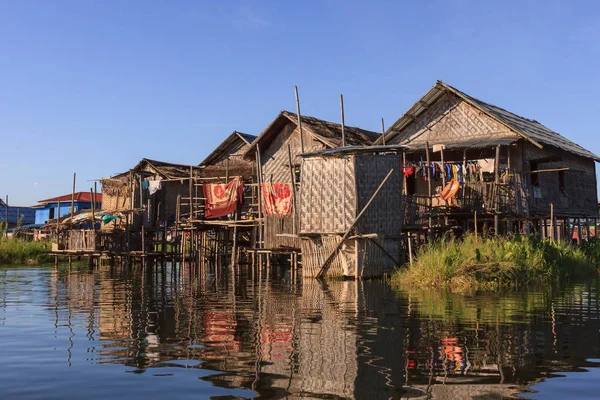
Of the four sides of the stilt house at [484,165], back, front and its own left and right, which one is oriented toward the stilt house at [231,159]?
right

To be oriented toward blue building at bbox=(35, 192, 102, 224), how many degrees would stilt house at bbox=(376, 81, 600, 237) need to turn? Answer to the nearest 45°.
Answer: approximately 90° to its right

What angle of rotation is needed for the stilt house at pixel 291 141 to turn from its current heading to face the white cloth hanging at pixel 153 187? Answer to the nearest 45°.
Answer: approximately 90° to its right

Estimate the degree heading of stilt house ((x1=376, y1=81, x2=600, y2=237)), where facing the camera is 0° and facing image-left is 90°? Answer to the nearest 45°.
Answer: approximately 45°

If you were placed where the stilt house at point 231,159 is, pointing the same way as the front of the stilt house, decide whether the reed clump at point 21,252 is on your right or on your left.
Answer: on your right

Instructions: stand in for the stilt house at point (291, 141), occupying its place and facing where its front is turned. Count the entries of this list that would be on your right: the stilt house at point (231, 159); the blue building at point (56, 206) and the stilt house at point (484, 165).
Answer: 2

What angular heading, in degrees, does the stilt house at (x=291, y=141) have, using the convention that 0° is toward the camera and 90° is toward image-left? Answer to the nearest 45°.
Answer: approximately 45°

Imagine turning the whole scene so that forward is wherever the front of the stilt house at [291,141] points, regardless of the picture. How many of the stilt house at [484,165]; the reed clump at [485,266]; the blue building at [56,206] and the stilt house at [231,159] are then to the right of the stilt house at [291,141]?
2

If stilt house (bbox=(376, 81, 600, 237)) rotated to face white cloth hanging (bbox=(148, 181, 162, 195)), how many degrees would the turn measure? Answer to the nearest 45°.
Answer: approximately 45° to its right
